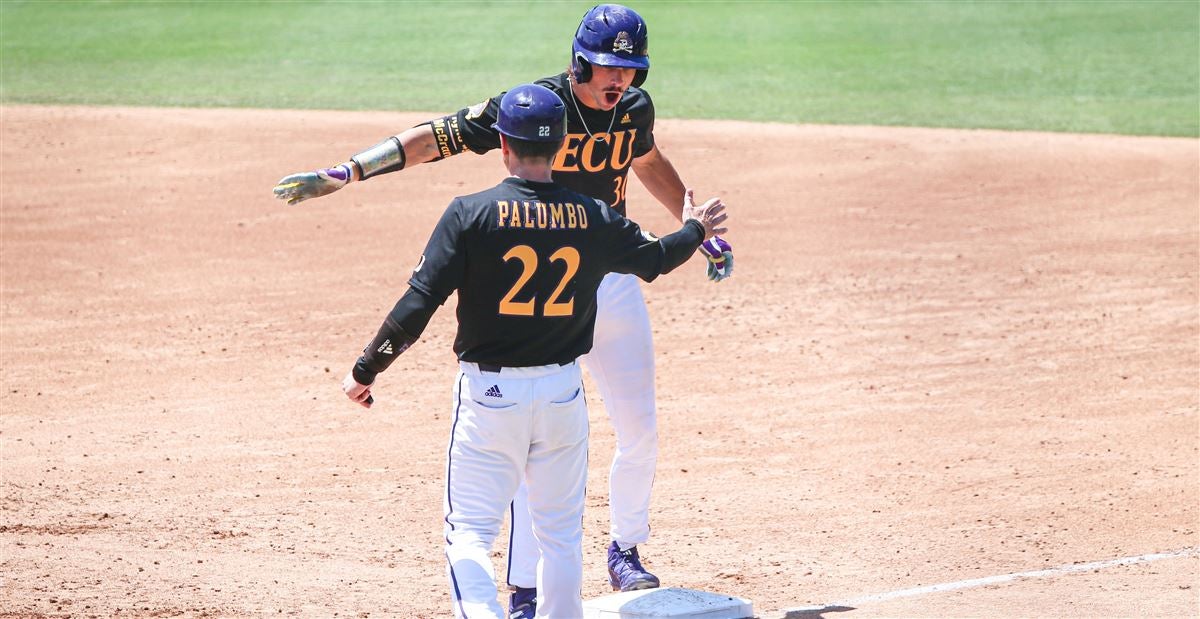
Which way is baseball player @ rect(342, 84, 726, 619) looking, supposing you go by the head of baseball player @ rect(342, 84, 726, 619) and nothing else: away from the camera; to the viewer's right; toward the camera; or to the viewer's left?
away from the camera

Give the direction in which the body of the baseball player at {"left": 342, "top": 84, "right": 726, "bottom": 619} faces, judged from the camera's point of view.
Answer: away from the camera
